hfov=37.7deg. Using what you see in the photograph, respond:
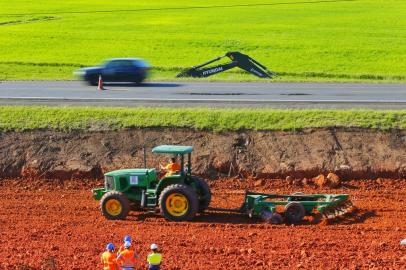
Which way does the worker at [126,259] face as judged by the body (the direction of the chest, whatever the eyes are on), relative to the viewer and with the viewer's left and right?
facing away from the viewer

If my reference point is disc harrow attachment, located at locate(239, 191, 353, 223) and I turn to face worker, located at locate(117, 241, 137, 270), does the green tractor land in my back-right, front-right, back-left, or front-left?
front-right

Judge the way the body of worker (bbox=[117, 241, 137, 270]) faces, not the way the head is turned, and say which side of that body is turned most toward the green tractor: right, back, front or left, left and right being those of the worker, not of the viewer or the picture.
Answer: front

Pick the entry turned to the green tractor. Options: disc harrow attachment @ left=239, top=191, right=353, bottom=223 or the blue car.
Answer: the disc harrow attachment

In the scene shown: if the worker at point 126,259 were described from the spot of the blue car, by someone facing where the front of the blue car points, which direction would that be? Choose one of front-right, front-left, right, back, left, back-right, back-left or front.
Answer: left

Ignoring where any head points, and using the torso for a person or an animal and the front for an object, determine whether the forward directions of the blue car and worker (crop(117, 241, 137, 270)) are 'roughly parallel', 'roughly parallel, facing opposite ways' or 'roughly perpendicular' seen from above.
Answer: roughly perpendicular

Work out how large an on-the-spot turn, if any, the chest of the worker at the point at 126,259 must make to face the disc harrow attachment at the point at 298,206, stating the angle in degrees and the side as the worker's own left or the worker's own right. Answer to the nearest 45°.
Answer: approximately 45° to the worker's own right

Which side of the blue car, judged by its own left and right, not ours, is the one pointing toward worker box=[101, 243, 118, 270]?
left

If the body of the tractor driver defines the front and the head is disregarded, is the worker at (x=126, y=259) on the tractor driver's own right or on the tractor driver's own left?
on the tractor driver's own left

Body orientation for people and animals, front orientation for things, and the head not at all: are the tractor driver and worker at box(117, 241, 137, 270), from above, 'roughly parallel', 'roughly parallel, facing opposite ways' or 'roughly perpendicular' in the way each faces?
roughly perpendicular

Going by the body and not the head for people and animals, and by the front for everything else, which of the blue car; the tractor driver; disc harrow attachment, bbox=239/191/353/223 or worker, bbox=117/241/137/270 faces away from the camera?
the worker

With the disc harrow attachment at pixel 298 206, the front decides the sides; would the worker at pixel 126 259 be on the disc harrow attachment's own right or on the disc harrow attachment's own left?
on the disc harrow attachment's own left

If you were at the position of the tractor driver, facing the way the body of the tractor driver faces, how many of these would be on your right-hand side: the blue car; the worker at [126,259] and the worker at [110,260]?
1

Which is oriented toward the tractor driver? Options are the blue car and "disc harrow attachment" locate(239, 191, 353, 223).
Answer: the disc harrow attachment

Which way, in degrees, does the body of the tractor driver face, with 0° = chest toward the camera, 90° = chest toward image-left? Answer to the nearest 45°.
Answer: approximately 90°

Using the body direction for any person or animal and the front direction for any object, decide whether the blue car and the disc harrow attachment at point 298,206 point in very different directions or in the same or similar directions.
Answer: same or similar directions

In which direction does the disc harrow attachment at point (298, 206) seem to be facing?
to the viewer's left
